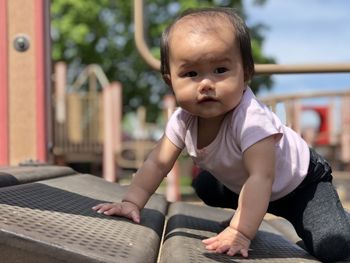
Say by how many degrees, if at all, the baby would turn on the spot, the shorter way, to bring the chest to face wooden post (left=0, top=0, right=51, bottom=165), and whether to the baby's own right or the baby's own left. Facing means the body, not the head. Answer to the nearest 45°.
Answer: approximately 90° to the baby's own right

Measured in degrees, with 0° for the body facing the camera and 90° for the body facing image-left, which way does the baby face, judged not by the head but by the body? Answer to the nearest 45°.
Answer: approximately 45°
